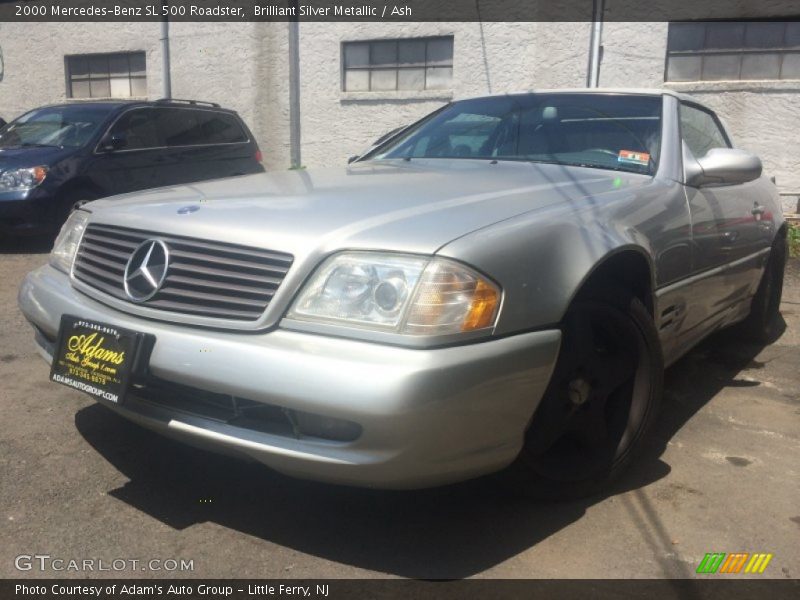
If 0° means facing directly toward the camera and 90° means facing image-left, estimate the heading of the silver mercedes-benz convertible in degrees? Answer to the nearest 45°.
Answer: approximately 45°

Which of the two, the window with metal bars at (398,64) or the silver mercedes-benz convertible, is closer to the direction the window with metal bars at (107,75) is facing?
the silver mercedes-benz convertible

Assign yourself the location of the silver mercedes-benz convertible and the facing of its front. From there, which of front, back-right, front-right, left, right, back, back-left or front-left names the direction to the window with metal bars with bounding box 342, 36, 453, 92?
back-right

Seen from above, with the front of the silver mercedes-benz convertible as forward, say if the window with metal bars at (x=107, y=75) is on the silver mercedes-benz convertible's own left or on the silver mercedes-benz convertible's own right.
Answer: on the silver mercedes-benz convertible's own right

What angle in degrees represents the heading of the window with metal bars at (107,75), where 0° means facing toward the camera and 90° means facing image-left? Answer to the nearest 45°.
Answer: approximately 0°
